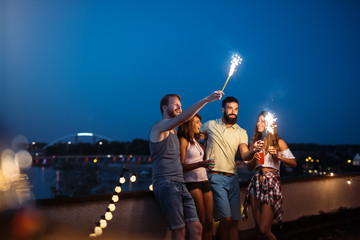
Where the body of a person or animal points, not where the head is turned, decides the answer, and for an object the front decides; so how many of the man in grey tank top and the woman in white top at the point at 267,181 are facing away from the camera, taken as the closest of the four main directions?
0

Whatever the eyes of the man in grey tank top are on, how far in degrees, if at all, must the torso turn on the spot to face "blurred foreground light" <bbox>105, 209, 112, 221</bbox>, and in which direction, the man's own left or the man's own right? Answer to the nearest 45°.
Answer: approximately 90° to the man's own right

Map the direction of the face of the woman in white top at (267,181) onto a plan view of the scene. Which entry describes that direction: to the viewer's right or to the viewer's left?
to the viewer's left

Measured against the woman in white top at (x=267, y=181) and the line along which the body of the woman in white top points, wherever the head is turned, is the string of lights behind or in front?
in front

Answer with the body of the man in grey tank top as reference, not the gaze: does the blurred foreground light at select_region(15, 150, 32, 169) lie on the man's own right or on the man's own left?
on the man's own right

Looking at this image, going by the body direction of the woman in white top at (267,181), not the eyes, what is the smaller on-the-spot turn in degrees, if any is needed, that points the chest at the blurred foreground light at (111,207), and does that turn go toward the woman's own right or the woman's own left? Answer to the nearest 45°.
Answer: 0° — they already face it

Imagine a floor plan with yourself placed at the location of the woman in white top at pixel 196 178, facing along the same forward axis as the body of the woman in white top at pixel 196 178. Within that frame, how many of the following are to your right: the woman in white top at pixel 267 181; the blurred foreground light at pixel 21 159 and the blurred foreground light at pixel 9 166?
2

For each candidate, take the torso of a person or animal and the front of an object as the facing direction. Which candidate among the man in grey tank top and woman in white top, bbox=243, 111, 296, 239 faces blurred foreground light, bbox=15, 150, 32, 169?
the woman in white top

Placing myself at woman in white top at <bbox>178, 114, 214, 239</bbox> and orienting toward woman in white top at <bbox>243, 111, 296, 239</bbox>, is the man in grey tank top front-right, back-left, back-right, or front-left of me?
back-right
